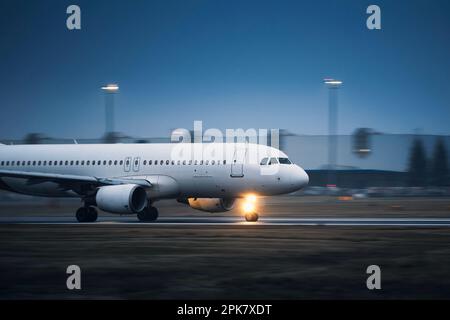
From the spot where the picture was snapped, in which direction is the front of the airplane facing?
facing the viewer and to the right of the viewer
